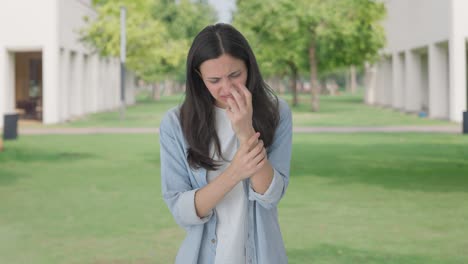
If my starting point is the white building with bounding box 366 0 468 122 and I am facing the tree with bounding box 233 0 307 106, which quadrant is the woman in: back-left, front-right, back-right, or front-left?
back-left

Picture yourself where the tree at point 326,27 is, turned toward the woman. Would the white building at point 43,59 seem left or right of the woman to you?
right

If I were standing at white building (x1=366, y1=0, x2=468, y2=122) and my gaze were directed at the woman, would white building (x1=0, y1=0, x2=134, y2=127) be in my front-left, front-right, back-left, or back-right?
front-right

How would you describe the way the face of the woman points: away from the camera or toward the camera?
toward the camera

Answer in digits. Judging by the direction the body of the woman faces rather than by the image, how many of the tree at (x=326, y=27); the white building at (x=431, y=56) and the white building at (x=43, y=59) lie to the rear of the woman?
3

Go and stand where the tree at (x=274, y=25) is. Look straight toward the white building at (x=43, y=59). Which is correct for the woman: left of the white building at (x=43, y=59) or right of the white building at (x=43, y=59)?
left

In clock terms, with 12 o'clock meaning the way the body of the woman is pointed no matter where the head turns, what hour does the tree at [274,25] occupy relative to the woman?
The tree is roughly at 6 o'clock from the woman.

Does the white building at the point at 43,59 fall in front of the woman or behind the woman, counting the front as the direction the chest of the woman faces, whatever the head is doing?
behind

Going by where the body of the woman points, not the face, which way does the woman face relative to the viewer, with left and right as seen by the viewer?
facing the viewer

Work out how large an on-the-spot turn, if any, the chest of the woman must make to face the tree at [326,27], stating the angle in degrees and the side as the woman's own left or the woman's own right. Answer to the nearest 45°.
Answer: approximately 180°

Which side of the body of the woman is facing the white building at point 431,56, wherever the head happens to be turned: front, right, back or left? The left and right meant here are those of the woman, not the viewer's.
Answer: back
